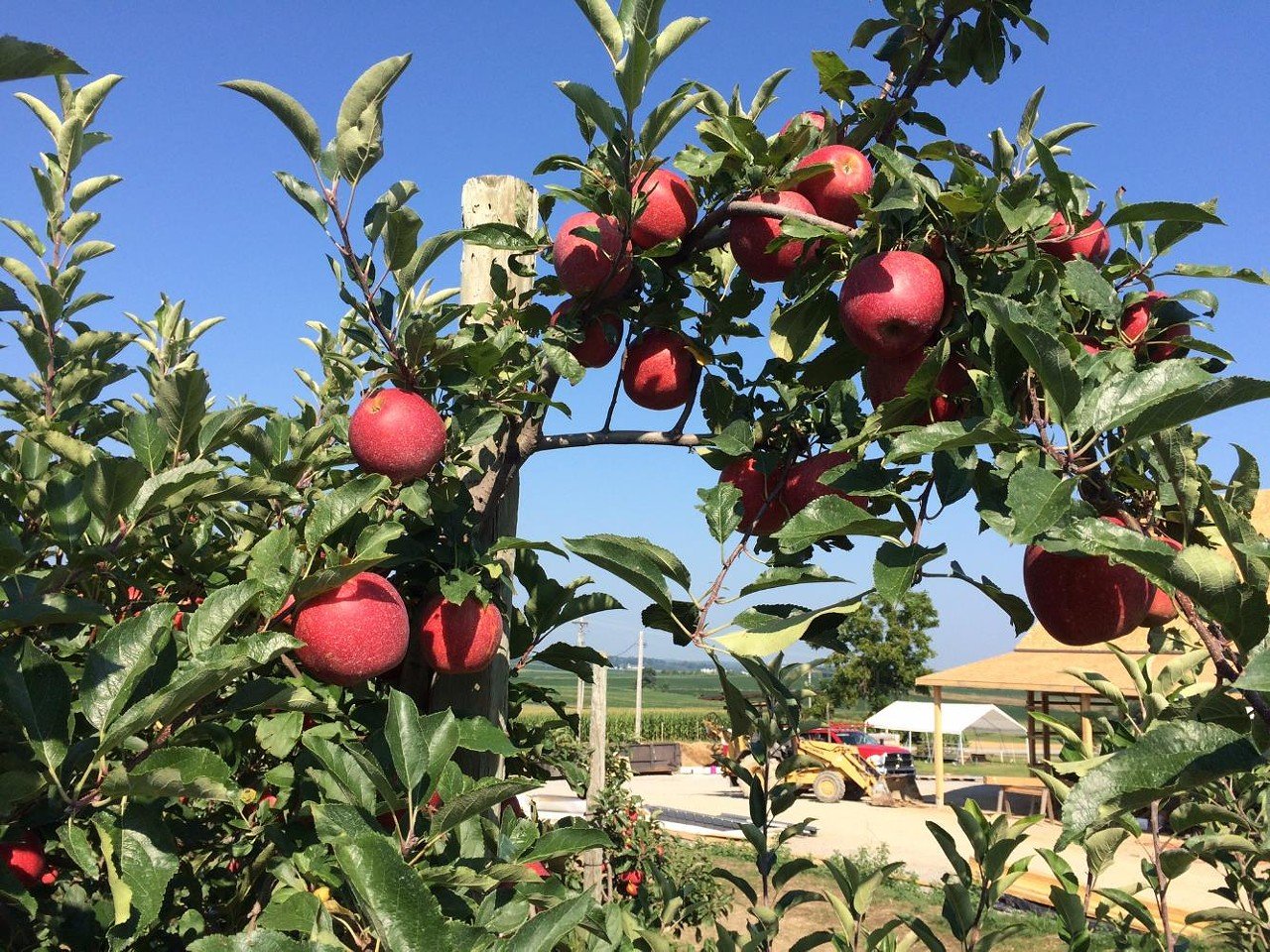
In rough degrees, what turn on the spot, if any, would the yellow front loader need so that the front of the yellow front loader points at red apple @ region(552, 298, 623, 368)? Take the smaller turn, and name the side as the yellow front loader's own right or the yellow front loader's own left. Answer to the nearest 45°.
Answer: approximately 90° to the yellow front loader's own right

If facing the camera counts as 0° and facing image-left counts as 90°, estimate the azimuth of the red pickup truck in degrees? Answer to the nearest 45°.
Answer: approximately 315°

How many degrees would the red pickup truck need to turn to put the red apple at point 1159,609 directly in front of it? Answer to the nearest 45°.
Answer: approximately 45° to its right

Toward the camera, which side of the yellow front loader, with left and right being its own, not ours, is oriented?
right

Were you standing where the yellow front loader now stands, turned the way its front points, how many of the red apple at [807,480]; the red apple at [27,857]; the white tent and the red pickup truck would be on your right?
2

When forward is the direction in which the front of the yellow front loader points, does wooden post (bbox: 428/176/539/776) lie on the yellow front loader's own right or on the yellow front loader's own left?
on the yellow front loader's own right

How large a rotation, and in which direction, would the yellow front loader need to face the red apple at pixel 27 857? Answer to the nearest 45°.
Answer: approximately 90° to its right
